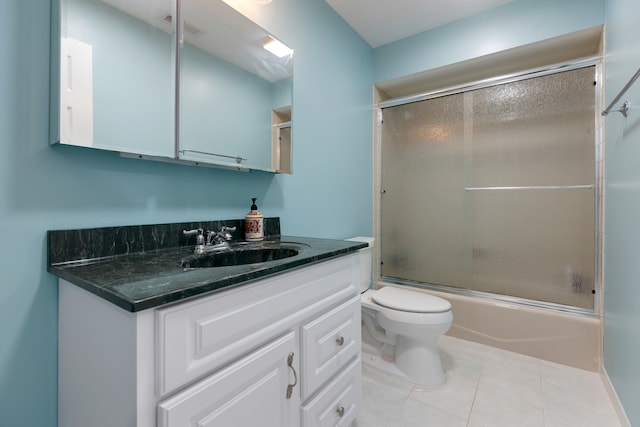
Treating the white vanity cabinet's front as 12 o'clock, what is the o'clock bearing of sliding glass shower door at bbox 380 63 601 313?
The sliding glass shower door is roughly at 10 o'clock from the white vanity cabinet.

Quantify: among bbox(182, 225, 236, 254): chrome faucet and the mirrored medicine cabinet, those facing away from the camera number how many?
0

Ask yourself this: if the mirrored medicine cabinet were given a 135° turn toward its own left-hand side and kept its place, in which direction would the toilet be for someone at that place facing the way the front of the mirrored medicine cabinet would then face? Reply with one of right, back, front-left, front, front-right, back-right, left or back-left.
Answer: right

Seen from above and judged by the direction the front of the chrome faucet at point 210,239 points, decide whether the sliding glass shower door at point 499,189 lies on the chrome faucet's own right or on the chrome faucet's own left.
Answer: on the chrome faucet's own left

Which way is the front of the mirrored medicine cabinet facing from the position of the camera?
facing the viewer and to the right of the viewer

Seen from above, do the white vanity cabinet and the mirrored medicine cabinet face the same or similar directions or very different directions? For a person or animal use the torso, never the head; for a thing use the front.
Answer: same or similar directions

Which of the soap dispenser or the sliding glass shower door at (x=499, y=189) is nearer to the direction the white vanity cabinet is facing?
the sliding glass shower door

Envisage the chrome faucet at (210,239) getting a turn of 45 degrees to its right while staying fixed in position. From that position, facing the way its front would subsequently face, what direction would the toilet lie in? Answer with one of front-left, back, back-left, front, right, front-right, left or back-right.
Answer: left

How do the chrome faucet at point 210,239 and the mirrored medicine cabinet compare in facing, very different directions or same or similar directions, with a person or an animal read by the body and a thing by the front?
same or similar directions

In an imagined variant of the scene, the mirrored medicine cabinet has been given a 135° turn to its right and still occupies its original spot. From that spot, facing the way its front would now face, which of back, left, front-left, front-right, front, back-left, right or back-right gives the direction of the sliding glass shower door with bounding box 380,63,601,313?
back
